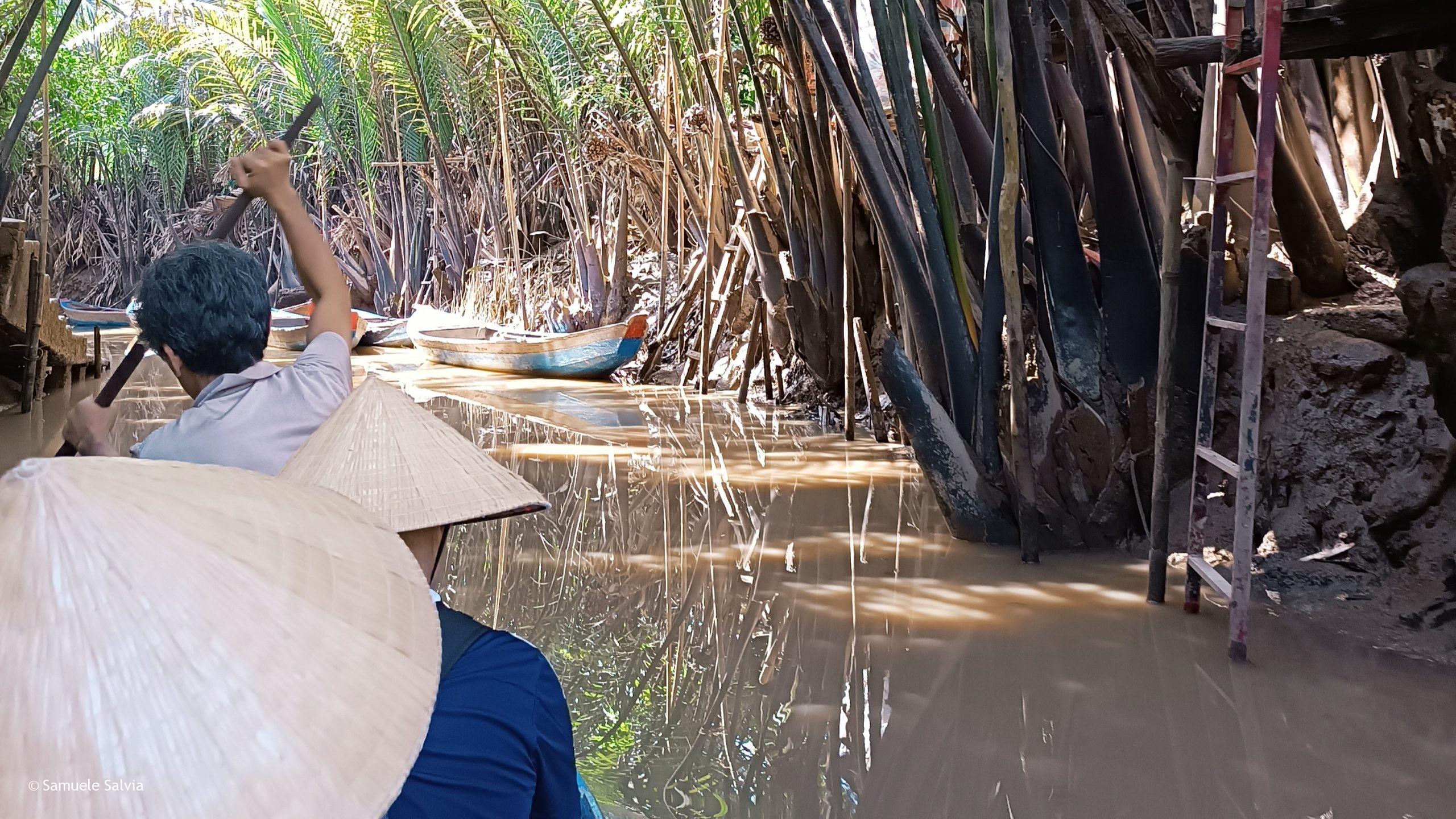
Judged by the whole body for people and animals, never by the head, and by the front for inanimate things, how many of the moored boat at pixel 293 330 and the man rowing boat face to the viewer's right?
1

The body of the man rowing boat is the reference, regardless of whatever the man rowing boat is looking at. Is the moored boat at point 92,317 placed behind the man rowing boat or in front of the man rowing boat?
in front

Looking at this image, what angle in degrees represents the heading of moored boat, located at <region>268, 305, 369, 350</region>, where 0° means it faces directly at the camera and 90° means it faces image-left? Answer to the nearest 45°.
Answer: approximately 270°

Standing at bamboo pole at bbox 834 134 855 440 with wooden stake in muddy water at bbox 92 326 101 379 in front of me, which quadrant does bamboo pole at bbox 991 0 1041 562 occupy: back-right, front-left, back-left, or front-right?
back-left

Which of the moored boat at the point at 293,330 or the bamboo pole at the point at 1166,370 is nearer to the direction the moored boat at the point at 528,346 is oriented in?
the bamboo pole

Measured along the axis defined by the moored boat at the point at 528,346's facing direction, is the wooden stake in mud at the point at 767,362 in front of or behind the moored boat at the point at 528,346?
in front

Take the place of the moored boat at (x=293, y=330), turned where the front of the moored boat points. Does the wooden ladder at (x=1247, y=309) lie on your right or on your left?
on your right

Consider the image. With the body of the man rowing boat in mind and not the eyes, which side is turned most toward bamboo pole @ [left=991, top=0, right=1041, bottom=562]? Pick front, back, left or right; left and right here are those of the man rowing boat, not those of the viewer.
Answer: right

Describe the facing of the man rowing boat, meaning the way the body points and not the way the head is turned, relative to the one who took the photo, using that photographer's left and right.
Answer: facing away from the viewer and to the left of the viewer

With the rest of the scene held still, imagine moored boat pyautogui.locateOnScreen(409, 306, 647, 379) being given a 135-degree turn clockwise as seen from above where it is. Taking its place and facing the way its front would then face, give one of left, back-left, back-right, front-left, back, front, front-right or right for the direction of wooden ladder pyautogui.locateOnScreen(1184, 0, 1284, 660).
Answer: left
